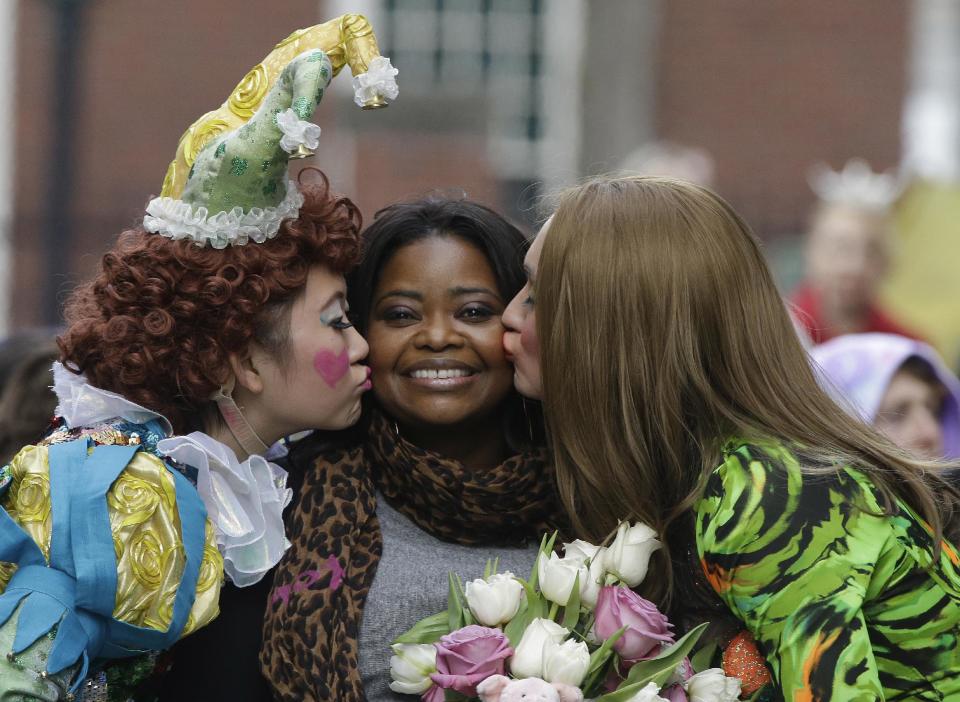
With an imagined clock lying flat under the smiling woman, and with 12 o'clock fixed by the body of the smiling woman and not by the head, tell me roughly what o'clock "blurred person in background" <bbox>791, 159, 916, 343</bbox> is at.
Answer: The blurred person in background is roughly at 7 o'clock from the smiling woman.

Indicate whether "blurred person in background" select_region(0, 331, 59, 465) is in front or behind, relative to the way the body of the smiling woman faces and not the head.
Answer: behind

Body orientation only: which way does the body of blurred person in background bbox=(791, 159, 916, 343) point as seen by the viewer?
toward the camera

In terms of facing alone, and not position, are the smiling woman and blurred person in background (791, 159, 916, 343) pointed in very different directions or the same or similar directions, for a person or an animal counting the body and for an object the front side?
same or similar directions

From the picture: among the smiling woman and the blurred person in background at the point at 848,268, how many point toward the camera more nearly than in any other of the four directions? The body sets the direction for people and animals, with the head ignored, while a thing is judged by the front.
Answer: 2

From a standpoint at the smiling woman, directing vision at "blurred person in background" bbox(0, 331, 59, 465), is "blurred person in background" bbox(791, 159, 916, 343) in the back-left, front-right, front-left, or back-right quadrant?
front-right

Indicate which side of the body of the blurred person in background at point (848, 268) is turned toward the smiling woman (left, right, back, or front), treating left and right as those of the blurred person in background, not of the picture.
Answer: front

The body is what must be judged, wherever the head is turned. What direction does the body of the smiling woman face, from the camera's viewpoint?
toward the camera

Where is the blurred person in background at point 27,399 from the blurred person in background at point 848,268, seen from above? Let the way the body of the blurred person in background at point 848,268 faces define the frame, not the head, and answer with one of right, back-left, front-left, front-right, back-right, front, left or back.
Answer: front-right

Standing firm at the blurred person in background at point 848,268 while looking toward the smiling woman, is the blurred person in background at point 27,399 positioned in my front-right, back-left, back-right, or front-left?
front-right
